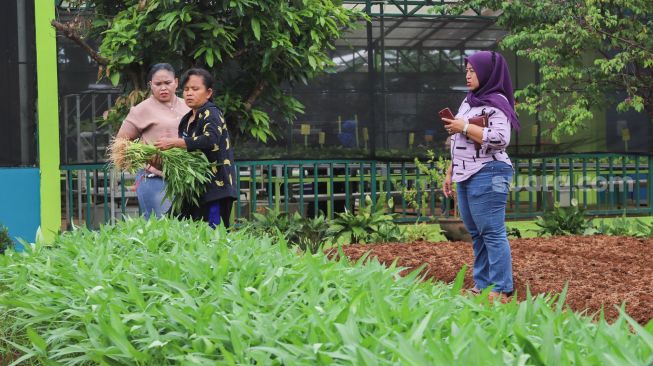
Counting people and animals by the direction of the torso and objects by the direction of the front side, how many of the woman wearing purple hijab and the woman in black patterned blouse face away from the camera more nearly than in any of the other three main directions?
0

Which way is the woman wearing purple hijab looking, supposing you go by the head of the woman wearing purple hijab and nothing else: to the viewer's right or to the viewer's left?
to the viewer's left

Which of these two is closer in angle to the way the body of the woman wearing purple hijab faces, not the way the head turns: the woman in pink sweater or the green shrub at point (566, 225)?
the woman in pink sweater

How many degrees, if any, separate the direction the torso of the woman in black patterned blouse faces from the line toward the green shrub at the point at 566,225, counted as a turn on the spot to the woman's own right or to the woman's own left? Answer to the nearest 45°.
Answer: approximately 180°

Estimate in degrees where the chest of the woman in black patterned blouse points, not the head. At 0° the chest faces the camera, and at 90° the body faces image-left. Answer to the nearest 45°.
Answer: approximately 45°

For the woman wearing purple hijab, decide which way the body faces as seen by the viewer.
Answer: to the viewer's left

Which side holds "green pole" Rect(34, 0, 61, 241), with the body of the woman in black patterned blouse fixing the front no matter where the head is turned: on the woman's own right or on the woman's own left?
on the woman's own right

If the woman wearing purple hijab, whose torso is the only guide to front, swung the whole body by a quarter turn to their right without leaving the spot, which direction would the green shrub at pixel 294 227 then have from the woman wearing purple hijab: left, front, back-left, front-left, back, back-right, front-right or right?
front-left

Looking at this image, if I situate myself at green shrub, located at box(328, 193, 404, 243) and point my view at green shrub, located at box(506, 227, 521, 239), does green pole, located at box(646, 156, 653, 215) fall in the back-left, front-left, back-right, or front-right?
front-left
